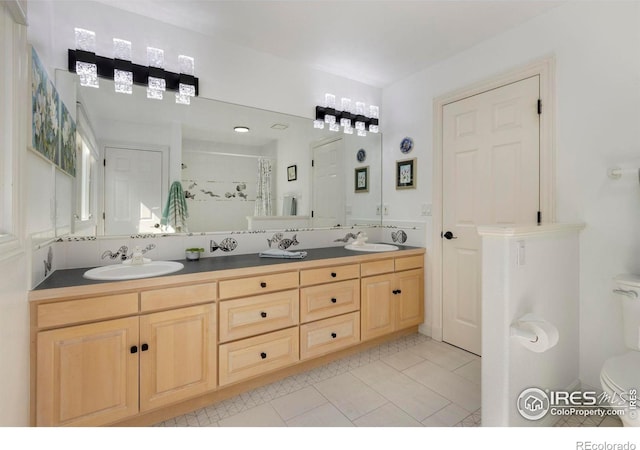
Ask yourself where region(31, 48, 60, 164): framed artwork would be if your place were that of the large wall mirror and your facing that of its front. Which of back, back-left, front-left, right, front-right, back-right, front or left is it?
right

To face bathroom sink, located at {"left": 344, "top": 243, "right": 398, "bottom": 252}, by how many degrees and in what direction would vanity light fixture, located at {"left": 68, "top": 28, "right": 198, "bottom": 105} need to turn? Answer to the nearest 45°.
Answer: approximately 45° to its left

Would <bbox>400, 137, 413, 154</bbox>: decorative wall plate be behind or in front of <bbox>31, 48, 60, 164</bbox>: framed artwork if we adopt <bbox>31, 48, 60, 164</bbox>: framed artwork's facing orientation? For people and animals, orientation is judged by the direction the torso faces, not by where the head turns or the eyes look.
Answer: in front

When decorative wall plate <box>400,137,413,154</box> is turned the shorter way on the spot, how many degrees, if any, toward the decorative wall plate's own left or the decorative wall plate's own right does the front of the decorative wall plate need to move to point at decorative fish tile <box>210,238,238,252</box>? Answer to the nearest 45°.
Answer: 0° — it already faces it

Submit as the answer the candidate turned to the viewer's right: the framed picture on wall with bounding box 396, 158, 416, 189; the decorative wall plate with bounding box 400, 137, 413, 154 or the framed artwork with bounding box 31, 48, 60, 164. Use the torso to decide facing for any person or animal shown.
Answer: the framed artwork

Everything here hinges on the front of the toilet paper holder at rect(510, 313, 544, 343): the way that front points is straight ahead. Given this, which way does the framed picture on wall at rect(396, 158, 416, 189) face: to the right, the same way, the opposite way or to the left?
to the right

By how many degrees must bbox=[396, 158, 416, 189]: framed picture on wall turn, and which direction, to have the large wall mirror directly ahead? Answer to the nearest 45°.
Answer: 0° — it already faces it

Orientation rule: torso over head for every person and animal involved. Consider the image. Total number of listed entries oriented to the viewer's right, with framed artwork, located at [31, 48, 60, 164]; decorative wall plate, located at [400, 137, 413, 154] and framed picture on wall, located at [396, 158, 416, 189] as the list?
1

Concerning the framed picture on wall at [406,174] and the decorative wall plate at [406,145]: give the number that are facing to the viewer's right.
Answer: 0

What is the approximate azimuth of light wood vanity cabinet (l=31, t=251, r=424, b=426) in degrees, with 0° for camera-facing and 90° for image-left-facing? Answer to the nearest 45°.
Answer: approximately 315°

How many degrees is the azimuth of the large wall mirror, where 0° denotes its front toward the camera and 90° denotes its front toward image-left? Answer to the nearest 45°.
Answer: approximately 315°

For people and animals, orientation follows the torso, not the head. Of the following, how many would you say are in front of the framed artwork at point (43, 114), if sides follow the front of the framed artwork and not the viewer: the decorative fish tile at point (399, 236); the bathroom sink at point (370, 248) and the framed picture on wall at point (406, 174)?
3

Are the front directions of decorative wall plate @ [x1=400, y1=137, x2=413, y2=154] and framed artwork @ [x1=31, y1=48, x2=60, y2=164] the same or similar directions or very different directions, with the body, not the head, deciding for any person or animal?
very different directions

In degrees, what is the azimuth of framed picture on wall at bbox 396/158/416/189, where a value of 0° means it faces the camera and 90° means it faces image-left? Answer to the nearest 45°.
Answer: approximately 45°
